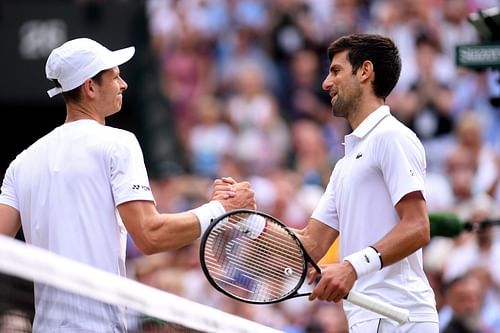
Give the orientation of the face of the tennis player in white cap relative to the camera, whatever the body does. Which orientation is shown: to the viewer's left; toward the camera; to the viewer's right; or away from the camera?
to the viewer's right

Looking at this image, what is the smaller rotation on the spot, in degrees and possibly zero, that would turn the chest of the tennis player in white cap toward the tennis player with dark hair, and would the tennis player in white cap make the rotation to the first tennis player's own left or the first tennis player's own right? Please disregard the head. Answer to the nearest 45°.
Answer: approximately 45° to the first tennis player's own right

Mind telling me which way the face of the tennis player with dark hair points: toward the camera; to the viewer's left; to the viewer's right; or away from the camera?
to the viewer's left

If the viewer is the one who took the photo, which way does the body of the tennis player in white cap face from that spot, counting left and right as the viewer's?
facing away from the viewer and to the right of the viewer
